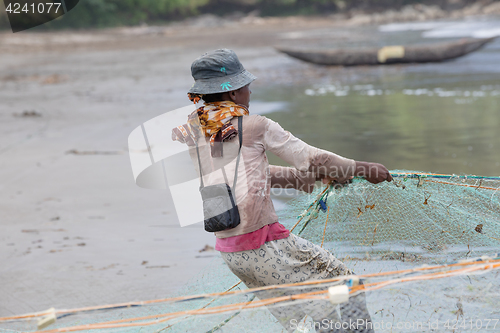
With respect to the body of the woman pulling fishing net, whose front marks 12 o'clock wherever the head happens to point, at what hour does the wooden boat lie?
The wooden boat is roughly at 11 o'clock from the woman pulling fishing net.

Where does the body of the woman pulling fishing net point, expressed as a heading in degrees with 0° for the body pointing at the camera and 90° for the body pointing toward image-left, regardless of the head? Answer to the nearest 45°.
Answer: approximately 225°
